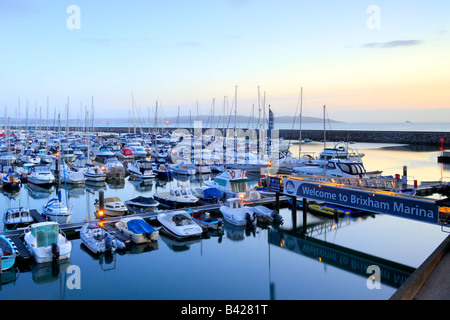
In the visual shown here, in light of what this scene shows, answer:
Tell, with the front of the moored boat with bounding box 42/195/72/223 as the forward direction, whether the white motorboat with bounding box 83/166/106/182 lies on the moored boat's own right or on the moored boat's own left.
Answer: on the moored boat's own left

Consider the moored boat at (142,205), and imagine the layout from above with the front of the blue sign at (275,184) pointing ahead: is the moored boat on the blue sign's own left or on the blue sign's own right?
on the blue sign's own right

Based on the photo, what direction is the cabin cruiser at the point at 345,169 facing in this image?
to the viewer's left

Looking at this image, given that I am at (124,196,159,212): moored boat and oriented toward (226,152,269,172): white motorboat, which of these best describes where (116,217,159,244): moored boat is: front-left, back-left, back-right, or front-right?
back-right

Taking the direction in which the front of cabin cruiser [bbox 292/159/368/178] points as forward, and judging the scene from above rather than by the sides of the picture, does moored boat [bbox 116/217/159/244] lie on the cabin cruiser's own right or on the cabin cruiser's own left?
on the cabin cruiser's own left
